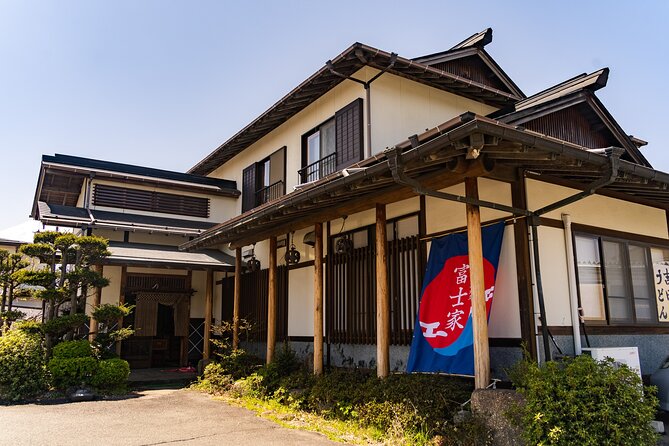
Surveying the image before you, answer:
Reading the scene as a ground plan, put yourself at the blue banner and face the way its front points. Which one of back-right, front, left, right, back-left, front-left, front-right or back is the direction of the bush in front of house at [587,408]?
front-left

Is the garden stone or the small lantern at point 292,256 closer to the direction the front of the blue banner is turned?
the garden stone

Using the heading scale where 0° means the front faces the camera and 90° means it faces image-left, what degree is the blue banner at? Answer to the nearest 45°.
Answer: approximately 0°

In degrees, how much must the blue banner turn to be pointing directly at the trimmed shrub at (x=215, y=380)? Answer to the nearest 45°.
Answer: approximately 135° to its right

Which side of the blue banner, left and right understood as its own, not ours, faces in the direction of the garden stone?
front

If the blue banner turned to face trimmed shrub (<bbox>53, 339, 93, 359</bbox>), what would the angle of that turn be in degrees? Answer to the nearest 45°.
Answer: approximately 90° to its right

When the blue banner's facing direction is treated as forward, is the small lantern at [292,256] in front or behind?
behind

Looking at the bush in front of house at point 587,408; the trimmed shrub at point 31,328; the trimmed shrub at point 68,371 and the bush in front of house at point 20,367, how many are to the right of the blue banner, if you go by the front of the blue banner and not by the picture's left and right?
3

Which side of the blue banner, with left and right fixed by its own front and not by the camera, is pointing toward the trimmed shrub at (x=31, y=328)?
right

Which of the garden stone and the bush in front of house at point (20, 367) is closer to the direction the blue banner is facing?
the garden stone

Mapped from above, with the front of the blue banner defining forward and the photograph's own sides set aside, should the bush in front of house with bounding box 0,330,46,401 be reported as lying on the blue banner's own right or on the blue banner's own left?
on the blue banner's own right

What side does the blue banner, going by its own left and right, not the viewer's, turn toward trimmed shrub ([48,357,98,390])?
right
